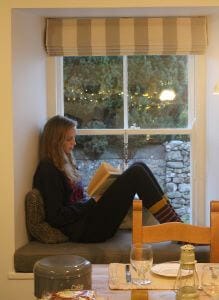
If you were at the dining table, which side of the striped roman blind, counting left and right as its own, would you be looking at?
front

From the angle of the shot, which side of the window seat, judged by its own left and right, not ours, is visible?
front

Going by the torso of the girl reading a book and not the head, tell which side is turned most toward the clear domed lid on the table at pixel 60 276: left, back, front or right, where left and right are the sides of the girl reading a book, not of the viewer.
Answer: right

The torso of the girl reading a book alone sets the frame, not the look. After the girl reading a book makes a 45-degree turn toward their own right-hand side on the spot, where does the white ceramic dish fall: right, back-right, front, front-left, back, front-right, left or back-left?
front-right

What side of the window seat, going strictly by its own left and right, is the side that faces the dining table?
front

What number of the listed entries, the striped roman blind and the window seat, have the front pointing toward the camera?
2

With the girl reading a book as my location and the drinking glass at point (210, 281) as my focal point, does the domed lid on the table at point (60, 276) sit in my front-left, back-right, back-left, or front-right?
front-right

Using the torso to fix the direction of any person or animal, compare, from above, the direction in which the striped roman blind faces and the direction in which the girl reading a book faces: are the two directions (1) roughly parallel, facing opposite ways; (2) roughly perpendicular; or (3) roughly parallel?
roughly perpendicular

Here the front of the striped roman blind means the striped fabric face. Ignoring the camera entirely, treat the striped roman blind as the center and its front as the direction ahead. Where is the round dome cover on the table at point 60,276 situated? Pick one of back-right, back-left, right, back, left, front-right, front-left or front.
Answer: front

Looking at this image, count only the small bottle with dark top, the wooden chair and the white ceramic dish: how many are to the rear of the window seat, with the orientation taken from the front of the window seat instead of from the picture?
0

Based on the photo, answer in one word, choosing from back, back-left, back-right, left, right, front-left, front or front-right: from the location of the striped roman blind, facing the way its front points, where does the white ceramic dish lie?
front

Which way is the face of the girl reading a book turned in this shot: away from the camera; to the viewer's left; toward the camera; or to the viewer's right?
to the viewer's right

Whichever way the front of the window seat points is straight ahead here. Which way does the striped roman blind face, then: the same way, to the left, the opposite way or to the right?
the same way

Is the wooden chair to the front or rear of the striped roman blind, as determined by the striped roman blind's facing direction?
to the front

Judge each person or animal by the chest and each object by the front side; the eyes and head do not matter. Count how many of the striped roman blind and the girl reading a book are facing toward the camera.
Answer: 1

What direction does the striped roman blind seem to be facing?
toward the camera

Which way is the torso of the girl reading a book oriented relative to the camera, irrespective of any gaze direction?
to the viewer's right
